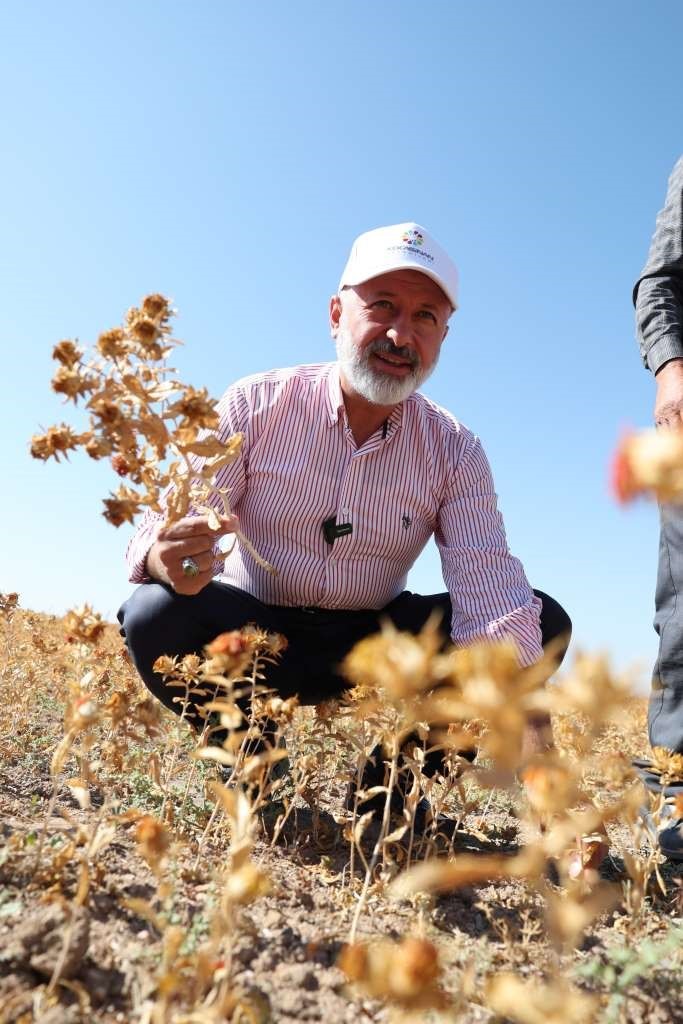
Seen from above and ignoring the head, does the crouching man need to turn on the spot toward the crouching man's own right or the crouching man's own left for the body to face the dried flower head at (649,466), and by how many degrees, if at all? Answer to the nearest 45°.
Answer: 0° — they already face it

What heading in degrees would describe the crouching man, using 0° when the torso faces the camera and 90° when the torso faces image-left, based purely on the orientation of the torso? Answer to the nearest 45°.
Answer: approximately 0°

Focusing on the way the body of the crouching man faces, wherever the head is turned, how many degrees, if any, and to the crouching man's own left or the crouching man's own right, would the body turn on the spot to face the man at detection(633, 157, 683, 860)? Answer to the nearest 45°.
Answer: approximately 45° to the crouching man's own left

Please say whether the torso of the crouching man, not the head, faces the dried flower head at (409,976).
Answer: yes

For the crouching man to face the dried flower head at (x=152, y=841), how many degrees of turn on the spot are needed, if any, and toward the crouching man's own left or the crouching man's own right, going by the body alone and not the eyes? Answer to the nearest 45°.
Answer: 0° — they already face it
